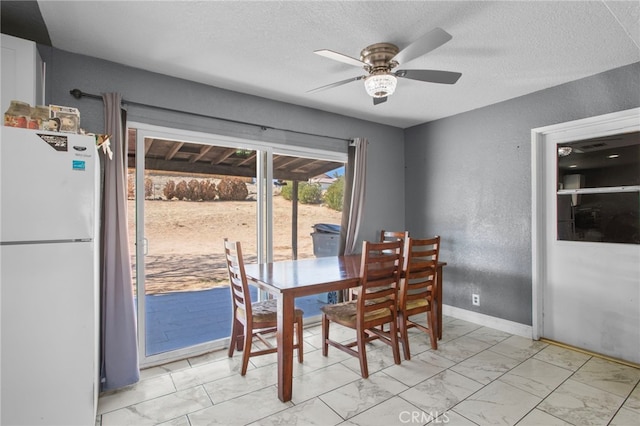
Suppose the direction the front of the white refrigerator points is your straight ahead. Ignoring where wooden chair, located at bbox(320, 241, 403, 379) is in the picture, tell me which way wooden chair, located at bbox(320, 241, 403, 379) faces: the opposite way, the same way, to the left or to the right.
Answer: the opposite way

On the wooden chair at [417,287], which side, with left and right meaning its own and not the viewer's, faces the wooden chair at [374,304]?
left

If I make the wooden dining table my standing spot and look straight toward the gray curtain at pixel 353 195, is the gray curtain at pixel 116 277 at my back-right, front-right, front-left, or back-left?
back-left

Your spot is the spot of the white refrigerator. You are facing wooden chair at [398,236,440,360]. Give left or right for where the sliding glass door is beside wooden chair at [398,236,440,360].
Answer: left

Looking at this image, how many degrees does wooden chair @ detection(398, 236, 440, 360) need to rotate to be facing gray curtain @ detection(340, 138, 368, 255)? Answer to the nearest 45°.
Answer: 0° — it already faces it

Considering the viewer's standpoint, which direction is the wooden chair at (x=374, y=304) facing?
facing away from the viewer and to the left of the viewer

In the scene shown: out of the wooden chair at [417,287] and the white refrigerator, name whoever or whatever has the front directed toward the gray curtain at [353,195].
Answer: the wooden chair

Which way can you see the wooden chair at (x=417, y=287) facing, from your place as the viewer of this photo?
facing away from the viewer and to the left of the viewer

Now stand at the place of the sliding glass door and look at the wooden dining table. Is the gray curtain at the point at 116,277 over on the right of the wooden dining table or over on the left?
right

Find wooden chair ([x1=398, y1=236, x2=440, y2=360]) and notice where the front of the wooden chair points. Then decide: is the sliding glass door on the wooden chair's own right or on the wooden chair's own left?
on the wooden chair's own left
